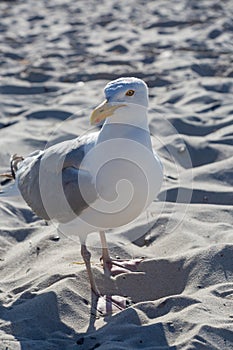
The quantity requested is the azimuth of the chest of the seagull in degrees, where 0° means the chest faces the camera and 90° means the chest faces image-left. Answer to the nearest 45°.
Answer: approximately 315°
